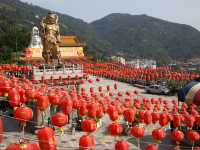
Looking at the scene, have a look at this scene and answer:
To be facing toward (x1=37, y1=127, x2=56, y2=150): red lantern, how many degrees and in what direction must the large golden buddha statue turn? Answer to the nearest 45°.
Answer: approximately 45° to its right

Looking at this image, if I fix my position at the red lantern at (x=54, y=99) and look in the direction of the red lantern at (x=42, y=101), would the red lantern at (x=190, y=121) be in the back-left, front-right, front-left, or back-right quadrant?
back-left

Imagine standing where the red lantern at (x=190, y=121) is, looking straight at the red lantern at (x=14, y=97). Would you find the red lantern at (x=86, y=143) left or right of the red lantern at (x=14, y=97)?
left

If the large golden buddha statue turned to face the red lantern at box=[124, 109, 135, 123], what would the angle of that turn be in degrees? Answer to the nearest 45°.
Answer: approximately 45° to its right

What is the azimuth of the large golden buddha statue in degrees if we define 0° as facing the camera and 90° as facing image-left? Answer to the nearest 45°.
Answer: approximately 315°

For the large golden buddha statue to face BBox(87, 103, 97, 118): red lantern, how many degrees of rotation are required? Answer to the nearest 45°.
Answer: approximately 45° to its right

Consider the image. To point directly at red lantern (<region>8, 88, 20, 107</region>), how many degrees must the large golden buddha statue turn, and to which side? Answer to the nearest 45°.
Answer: approximately 45° to its right
